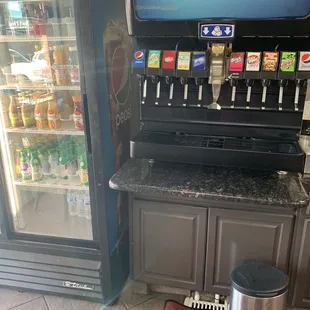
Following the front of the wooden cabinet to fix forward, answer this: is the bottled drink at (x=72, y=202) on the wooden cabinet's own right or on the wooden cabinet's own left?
on the wooden cabinet's own right

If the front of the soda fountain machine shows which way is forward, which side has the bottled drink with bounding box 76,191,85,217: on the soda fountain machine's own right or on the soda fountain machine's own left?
on the soda fountain machine's own right

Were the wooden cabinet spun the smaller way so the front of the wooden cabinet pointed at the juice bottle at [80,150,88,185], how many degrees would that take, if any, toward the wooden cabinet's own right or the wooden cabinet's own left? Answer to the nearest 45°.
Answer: approximately 90° to the wooden cabinet's own right

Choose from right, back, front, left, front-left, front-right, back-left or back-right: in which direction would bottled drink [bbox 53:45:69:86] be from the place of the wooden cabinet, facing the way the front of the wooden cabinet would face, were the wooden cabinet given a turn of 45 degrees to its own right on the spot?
front-right

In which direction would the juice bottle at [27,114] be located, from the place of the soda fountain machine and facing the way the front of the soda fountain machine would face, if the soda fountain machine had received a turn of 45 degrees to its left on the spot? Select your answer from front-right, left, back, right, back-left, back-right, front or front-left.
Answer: back-right

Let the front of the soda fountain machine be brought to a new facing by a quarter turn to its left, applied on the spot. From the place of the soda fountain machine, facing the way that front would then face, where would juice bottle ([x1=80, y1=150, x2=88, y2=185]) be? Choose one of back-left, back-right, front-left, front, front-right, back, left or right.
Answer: back

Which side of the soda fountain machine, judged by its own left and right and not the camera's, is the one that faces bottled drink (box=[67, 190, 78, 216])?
right

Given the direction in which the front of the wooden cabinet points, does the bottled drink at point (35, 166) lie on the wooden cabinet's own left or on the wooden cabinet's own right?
on the wooden cabinet's own right

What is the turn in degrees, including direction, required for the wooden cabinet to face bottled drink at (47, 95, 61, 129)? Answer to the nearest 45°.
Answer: approximately 90° to its right

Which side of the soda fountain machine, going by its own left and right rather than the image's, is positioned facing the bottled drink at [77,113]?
right

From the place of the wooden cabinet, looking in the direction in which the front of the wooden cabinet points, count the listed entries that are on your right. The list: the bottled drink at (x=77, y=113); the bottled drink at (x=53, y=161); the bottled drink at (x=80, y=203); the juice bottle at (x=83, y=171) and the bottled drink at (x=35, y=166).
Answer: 5

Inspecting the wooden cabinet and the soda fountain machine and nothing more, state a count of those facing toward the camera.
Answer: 2

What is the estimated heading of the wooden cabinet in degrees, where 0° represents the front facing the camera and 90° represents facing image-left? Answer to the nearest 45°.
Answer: approximately 0°

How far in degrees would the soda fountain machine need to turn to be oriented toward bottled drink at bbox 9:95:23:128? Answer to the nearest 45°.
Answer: approximately 90° to its right

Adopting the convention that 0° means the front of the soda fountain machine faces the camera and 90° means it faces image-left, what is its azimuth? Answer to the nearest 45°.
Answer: approximately 0°

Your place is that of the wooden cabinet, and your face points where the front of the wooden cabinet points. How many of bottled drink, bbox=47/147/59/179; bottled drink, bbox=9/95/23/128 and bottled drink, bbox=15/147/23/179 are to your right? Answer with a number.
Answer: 3
